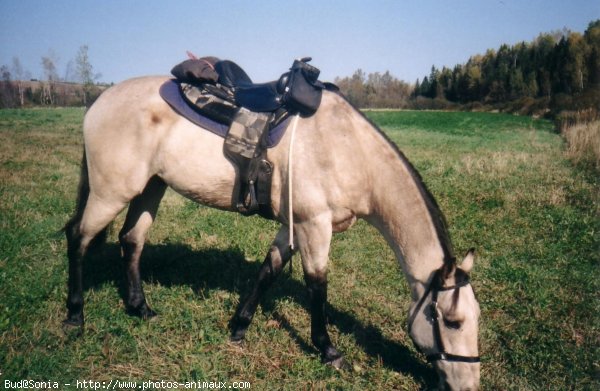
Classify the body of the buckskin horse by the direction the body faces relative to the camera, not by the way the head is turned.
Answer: to the viewer's right
